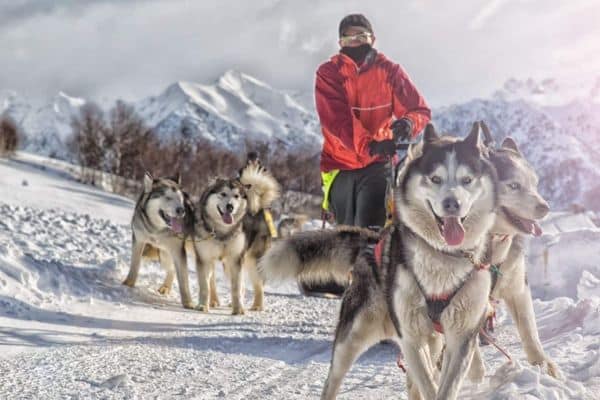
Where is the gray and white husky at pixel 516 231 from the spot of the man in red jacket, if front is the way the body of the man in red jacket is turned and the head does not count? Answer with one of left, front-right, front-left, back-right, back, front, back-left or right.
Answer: front-left

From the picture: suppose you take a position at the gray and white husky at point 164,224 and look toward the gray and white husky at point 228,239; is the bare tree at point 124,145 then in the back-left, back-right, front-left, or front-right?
back-left

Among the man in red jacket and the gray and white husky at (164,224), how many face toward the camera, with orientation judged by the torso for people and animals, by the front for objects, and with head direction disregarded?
2

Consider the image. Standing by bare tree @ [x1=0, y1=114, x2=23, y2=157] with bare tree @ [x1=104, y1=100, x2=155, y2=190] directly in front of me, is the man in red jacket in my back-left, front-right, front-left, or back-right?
front-right

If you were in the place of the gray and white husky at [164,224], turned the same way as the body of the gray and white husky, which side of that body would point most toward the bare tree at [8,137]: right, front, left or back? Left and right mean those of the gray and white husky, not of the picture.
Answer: back

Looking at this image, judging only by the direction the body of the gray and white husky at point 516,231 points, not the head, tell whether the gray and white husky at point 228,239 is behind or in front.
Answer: behind

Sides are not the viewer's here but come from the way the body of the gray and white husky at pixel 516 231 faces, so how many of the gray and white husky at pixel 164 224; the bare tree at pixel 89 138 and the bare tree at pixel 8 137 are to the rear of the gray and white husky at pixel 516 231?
3

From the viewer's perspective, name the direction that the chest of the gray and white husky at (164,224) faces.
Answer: toward the camera

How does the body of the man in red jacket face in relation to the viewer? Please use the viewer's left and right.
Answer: facing the viewer
